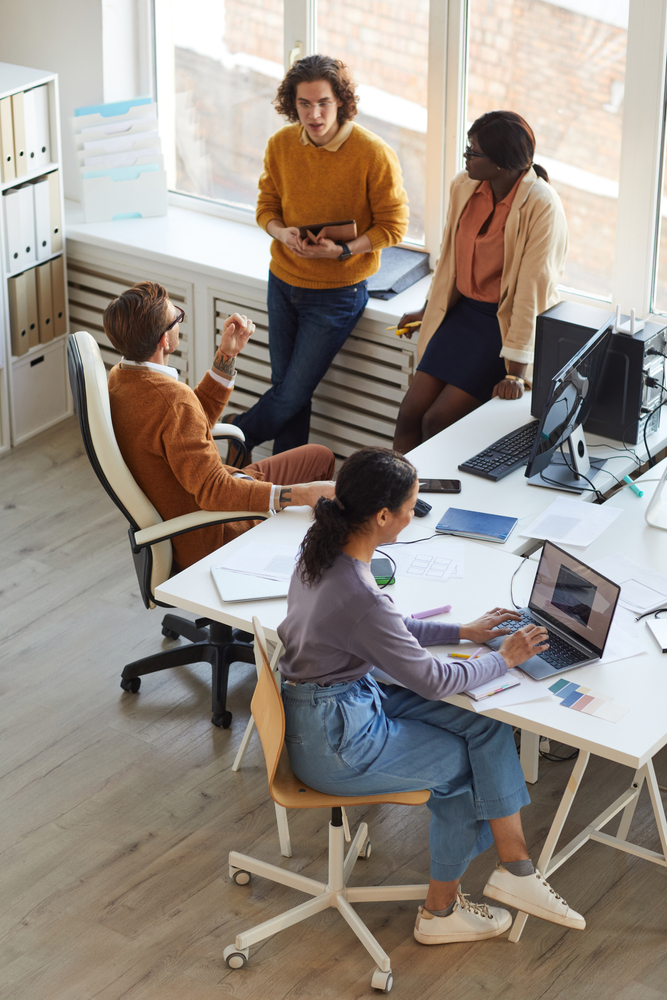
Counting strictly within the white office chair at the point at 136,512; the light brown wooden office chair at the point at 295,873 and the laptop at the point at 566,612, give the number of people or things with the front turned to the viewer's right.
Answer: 2

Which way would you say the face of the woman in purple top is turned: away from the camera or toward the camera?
away from the camera

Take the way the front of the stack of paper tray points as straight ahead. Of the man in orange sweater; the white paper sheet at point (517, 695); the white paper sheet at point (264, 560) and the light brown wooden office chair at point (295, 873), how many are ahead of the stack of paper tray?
4

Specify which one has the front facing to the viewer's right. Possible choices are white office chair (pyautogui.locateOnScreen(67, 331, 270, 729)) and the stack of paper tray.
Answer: the white office chair

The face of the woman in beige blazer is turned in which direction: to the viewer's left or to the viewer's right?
to the viewer's left

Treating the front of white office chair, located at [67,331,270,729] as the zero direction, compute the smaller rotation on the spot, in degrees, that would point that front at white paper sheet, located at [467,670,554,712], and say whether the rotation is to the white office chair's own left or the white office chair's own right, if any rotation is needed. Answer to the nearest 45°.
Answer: approximately 45° to the white office chair's own right

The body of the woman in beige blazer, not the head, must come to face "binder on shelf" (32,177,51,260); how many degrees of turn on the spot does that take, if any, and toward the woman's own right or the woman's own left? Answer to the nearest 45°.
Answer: approximately 90° to the woman's own right

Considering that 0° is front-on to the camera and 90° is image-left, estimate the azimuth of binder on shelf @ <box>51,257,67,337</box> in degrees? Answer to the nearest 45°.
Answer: approximately 315°

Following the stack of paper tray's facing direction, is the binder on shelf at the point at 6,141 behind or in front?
in front

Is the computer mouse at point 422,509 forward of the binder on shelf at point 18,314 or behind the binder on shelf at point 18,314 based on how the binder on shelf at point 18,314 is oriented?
forward

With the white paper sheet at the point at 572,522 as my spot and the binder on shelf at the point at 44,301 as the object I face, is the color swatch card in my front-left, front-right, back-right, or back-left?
back-left

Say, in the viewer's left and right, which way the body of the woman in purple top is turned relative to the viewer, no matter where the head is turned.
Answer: facing to the right of the viewer

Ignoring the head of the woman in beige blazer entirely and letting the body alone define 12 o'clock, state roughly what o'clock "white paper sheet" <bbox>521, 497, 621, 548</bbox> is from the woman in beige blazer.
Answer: The white paper sheet is roughly at 10 o'clock from the woman in beige blazer.
